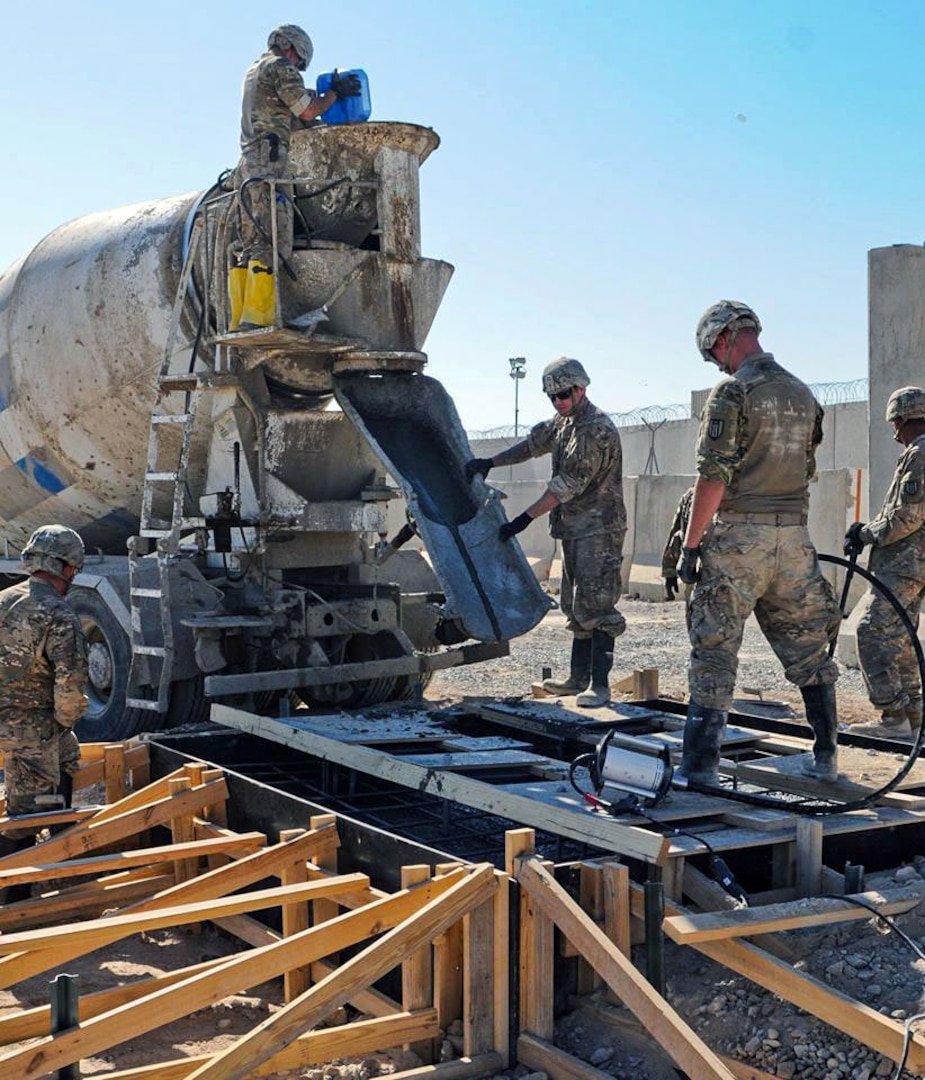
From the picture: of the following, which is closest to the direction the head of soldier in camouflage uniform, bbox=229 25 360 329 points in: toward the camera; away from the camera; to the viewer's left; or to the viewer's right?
to the viewer's right

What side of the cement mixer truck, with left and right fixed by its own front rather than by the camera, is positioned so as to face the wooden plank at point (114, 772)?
left

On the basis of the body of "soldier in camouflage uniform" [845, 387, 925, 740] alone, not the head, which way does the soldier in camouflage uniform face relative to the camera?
to the viewer's left

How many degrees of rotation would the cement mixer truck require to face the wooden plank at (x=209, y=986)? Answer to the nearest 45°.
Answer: approximately 135° to its left

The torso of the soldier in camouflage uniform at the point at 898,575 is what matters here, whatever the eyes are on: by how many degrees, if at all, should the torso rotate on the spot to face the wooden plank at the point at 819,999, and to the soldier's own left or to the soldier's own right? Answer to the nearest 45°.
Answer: approximately 90° to the soldier's own left

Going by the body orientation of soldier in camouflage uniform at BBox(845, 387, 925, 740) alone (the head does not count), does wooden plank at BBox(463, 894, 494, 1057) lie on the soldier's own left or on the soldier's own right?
on the soldier's own left

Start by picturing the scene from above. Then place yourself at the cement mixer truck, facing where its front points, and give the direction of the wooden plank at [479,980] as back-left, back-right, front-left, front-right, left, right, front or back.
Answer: back-left

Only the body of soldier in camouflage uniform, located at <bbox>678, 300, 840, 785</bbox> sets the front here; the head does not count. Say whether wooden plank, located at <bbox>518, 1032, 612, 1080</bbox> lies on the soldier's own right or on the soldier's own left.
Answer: on the soldier's own left

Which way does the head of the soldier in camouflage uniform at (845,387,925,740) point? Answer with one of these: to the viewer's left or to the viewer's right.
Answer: to the viewer's left

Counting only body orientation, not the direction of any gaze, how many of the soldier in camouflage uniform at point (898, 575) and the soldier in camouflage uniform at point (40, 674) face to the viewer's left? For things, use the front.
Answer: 1

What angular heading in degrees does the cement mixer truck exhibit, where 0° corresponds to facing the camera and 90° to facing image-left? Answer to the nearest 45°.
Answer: approximately 135°
